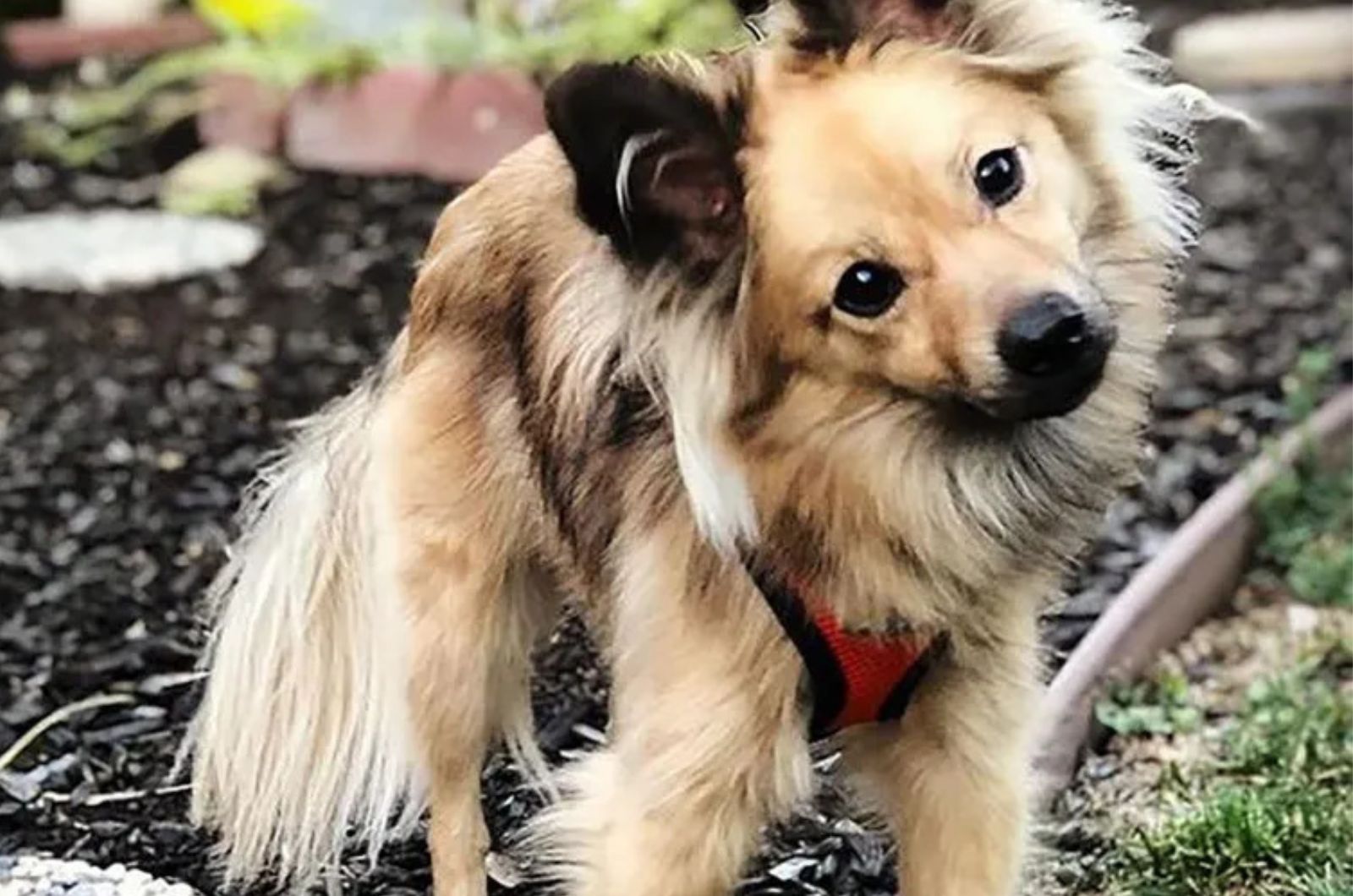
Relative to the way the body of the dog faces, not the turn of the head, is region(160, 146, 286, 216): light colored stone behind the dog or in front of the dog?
behind

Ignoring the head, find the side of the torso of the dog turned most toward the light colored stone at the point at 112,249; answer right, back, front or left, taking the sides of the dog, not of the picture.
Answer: back

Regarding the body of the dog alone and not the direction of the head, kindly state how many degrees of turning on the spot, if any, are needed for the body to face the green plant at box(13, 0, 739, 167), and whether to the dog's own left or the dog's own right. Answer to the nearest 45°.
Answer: approximately 135° to the dog's own left

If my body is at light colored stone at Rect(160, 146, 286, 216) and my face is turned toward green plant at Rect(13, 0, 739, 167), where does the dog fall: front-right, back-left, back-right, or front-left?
back-right

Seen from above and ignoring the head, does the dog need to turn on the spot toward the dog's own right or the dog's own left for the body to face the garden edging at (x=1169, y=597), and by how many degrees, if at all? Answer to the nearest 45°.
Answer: approximately 90° to the dog's own left

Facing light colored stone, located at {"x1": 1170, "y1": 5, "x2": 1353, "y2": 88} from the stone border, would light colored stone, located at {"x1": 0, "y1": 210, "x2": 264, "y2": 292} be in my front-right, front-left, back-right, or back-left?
back-right

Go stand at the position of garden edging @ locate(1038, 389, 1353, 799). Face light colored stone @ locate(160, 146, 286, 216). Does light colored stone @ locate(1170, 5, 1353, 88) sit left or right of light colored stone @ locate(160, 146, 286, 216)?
right

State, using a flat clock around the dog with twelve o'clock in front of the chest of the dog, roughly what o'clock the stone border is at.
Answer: The stone border is roughly at 7 o'clock from the dog.

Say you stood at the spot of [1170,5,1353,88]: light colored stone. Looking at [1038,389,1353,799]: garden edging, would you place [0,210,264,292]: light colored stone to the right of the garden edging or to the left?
right
